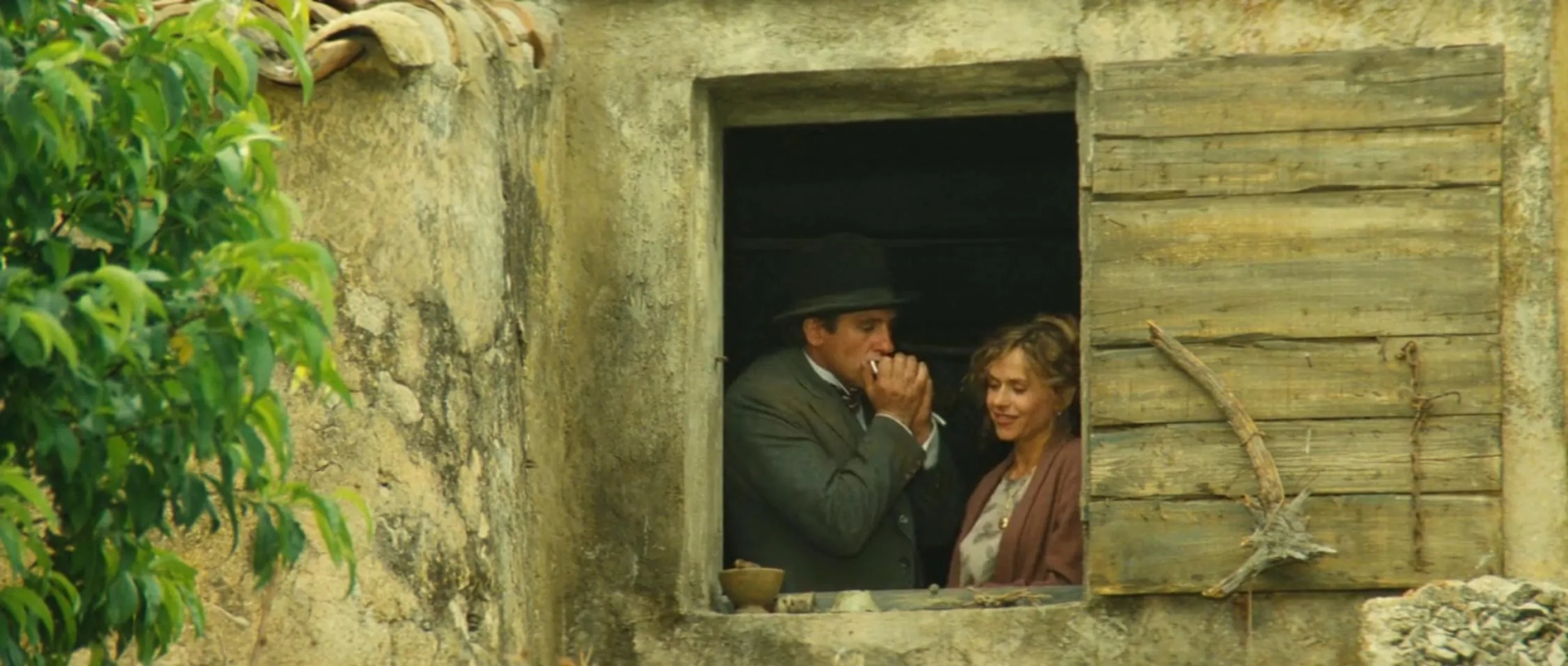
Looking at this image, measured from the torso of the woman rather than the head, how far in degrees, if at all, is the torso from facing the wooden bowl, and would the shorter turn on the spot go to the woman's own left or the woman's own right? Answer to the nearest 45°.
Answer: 0° — they already face it

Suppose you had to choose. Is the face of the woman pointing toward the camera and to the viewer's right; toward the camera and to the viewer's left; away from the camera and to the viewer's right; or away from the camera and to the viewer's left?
toward the camera and to the viewer's left

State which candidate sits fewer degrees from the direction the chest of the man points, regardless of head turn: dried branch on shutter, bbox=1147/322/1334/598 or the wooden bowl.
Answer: the dried branch on shutter

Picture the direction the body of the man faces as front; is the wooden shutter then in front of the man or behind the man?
in front

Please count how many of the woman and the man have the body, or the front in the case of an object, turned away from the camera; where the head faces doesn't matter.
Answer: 0

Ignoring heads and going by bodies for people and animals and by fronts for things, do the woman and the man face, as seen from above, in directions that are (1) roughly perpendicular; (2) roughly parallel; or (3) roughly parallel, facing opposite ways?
roughly perpendicular

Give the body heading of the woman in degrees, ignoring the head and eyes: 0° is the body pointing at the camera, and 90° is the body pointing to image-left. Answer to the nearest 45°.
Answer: approximately 45°

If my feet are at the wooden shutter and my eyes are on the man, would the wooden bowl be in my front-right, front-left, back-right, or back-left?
front-left

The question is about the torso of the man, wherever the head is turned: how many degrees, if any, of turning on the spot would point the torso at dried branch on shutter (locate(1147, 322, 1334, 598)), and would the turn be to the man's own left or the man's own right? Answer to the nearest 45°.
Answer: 0° — they already face it

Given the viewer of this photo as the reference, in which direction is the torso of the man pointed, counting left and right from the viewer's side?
facing the viewer and to the right of the viewer

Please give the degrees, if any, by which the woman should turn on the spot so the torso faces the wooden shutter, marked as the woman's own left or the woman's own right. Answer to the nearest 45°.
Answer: approximately 90° to the woman's own left

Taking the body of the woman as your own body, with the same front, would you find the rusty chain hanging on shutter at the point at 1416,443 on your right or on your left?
on your left

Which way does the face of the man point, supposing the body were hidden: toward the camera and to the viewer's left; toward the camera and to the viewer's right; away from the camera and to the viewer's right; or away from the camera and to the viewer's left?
toward the camera and to the viewer's right

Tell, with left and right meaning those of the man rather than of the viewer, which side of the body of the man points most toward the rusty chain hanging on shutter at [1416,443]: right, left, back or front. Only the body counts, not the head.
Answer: front
